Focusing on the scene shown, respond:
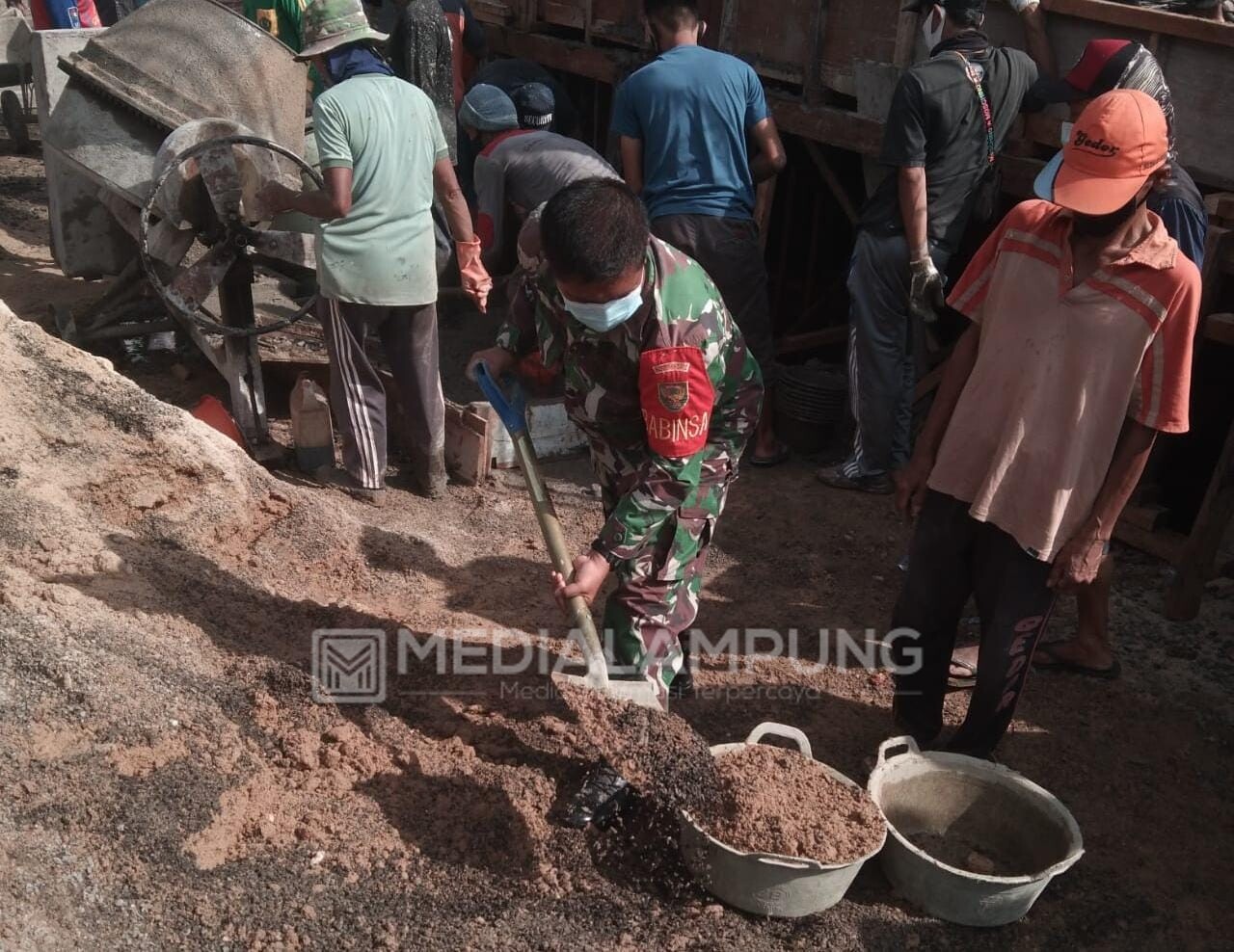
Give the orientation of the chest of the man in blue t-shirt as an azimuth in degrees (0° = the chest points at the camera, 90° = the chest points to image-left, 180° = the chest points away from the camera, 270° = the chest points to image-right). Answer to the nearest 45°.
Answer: approximately 180°

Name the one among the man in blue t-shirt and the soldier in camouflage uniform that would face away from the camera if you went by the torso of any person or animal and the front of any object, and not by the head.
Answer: the man in blue t-shirt

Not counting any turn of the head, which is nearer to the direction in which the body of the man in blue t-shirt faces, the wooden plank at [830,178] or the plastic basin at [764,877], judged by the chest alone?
the wooden plank

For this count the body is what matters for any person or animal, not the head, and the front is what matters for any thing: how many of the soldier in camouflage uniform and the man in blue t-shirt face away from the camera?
1

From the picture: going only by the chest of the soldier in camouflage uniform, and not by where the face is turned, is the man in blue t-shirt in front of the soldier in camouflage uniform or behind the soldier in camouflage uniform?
behind

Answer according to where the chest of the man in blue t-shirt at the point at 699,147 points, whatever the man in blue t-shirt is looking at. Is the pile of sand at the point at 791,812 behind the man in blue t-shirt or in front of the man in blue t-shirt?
behind

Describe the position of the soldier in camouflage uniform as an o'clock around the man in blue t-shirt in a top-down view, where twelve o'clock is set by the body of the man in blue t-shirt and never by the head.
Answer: The soldier in camouflage uniform is roughly at 6 o'clock from the man in blue t-shirt.

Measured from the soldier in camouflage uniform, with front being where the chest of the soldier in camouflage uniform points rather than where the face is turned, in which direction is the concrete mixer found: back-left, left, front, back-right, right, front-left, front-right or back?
right

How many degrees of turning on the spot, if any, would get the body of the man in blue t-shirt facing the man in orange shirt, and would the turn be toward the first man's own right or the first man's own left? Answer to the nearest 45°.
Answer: approximately 180°
